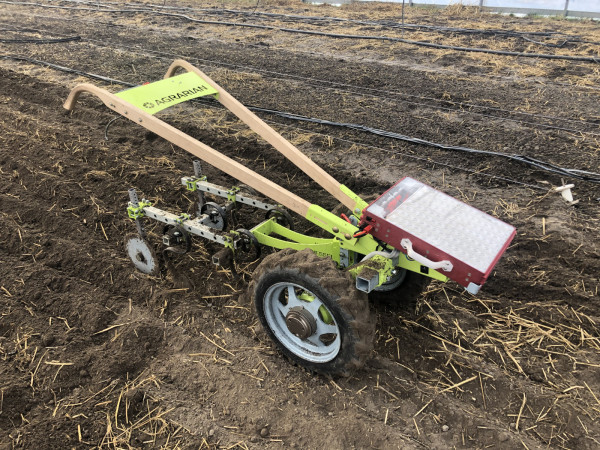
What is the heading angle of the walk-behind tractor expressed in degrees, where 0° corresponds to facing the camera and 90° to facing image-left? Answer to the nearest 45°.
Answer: approximately 315°

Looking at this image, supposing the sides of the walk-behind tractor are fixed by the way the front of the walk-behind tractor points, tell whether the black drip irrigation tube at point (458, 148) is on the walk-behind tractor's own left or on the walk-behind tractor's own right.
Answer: on the walk-behind tractor's own left
